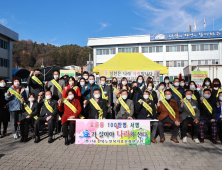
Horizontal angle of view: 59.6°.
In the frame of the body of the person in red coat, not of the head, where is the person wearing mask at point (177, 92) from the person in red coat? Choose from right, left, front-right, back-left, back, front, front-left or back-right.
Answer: left

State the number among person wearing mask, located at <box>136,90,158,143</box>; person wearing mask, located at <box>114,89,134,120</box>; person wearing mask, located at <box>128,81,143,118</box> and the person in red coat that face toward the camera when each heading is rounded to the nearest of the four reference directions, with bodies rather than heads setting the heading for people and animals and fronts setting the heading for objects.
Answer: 4

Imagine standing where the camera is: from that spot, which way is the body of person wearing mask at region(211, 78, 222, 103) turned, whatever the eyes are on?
toward the camera

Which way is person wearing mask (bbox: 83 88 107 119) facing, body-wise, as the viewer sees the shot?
toward the camera

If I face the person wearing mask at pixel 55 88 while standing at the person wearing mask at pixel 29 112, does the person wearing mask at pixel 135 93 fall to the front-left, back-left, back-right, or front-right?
front-right

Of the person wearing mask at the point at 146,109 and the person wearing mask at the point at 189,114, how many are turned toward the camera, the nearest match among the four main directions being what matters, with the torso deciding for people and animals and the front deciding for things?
2

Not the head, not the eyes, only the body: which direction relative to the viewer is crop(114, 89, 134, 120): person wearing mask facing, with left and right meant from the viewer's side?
facing the viewer

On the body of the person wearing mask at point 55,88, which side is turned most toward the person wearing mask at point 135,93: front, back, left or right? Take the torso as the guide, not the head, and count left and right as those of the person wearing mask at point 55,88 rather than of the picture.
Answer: left

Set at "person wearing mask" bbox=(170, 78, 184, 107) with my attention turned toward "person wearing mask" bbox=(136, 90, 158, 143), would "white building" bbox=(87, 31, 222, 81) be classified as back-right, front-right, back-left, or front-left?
back-right

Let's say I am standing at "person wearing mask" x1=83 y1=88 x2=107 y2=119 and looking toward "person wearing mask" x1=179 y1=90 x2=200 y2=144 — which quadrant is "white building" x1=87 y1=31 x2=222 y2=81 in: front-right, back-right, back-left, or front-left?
front-left

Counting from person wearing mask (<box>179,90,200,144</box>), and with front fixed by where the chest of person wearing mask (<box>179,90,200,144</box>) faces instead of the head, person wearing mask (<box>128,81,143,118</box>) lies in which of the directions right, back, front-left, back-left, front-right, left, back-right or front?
right
